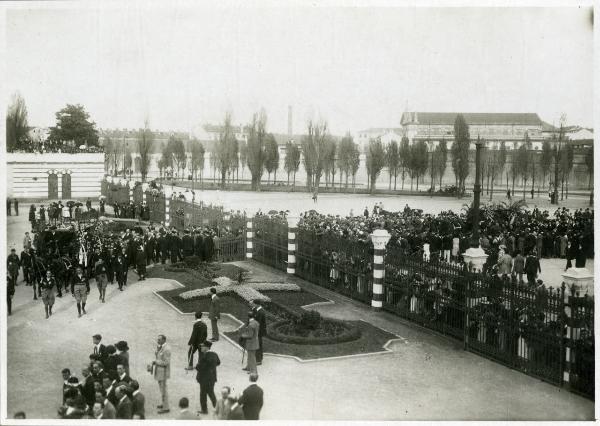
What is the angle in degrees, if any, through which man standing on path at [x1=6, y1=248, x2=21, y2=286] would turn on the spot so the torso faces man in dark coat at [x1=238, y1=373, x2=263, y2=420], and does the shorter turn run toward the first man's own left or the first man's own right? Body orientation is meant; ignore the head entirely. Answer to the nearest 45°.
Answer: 0° — they already face them

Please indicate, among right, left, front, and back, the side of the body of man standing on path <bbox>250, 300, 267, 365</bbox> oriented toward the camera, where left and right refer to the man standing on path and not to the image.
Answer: left

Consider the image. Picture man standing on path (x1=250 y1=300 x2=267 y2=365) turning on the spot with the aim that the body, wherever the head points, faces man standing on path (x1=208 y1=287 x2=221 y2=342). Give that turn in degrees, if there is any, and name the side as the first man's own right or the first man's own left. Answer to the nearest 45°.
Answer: approximately 45° to the first man's own right

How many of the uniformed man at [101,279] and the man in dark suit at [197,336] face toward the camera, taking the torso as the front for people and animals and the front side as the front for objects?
1

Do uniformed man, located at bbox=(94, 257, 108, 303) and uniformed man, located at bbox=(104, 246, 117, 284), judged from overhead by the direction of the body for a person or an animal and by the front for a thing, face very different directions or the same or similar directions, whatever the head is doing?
same or similar directions

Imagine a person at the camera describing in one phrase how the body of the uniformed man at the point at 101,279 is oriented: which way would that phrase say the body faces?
toward the camera

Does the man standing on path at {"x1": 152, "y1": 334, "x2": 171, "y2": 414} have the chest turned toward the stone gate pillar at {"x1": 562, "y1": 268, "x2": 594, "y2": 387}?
no

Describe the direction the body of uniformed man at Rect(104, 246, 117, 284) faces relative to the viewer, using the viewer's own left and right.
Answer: facing the viewer

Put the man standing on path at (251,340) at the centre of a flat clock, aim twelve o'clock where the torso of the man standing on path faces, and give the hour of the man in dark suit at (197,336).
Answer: The man in dark suit is roughly at 11 o'clock from the man standing on path.

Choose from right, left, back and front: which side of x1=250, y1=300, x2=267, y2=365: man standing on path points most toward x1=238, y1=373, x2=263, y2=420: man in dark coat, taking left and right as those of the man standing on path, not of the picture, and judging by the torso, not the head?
left

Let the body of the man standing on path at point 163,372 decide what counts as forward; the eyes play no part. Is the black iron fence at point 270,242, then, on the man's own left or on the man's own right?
on the man's own right

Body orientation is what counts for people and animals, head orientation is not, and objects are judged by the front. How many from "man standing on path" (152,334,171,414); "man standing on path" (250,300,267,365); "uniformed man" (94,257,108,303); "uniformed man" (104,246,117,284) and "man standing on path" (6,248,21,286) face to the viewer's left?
2

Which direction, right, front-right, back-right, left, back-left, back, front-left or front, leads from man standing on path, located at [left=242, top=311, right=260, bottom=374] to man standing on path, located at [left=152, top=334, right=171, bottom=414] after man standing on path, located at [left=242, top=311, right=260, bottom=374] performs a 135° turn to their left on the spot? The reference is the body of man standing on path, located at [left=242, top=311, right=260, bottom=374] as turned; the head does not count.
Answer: front-right

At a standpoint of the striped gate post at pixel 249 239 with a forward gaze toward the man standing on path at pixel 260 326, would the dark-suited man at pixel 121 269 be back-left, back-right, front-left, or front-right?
front-right

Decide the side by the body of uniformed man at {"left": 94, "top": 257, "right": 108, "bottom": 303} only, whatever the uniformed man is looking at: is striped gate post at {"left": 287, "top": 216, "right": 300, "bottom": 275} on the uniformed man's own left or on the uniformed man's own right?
on the uniformed man's own left

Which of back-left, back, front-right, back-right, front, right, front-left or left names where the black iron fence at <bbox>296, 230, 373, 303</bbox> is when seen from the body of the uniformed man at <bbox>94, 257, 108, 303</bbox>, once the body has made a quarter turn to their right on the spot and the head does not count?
back

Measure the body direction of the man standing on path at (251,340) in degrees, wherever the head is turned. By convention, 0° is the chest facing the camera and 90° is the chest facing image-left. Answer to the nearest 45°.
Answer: approximately 135°

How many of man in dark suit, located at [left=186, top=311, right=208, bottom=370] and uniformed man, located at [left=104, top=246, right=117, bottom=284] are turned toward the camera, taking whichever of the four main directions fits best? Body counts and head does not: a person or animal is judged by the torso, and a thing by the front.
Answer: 1
